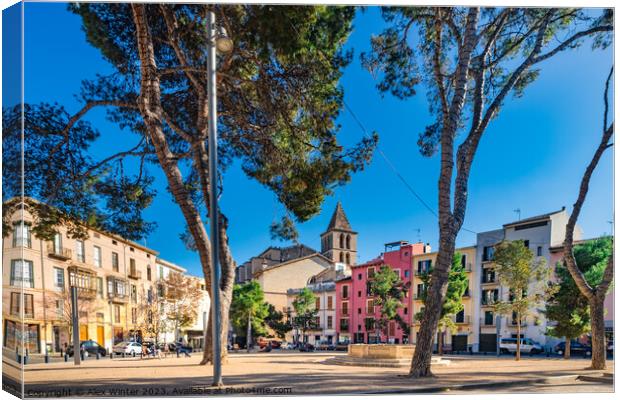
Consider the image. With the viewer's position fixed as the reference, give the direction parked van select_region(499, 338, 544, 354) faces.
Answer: facing to the right of the viewer

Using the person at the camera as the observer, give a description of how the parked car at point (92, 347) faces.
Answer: facing to the right of the viewer

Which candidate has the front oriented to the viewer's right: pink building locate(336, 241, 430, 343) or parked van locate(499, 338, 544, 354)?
the parked van
